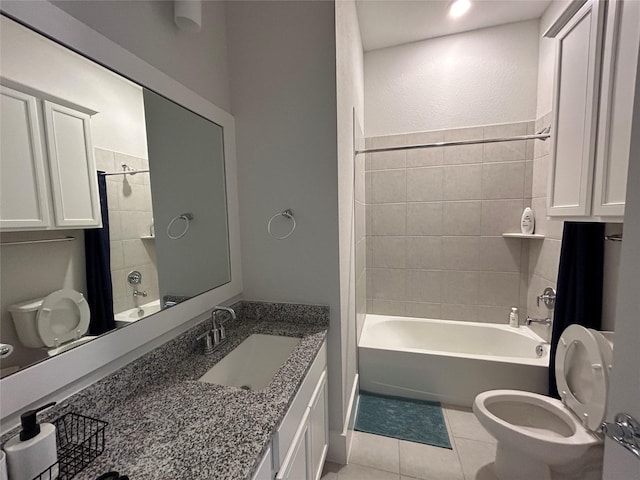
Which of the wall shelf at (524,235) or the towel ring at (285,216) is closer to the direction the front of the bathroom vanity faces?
the wall shelf

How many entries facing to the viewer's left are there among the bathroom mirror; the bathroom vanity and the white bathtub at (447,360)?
0

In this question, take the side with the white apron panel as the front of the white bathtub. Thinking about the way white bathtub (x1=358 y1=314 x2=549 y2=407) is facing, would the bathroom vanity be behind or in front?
in front

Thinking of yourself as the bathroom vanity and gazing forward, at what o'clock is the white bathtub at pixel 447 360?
The white bathtub is roughly at 10 o'clock from the bathroom vanity.

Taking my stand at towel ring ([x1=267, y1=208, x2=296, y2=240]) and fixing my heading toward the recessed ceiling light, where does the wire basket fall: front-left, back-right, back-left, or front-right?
back-right

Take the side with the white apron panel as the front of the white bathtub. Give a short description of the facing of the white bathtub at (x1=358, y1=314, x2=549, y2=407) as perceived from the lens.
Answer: facing the viewer

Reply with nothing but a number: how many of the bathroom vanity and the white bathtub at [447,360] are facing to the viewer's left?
0

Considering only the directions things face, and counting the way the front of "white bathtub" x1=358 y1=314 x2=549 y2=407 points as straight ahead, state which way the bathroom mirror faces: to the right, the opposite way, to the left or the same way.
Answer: to the left

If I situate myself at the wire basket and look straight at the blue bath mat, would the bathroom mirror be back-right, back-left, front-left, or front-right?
front-left

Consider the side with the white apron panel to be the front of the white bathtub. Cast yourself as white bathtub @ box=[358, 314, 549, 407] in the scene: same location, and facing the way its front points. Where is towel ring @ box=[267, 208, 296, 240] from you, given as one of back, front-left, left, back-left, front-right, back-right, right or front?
front-right

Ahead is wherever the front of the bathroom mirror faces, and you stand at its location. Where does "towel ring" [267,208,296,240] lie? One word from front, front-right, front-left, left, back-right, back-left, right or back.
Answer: front-left

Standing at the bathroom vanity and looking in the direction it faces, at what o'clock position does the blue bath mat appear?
The blue bath mat is roughly at 10 o'clock from the bathroom vanity.

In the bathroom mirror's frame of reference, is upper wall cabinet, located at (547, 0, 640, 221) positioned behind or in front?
in front

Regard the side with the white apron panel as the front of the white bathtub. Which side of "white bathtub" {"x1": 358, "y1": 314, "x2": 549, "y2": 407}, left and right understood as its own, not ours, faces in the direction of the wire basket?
front

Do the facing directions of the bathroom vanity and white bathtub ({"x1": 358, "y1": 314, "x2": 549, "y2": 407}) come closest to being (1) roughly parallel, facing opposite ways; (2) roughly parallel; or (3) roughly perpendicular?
roughly perpendicular

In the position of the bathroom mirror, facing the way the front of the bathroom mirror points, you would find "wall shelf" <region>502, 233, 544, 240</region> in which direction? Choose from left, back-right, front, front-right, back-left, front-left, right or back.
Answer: front-left
